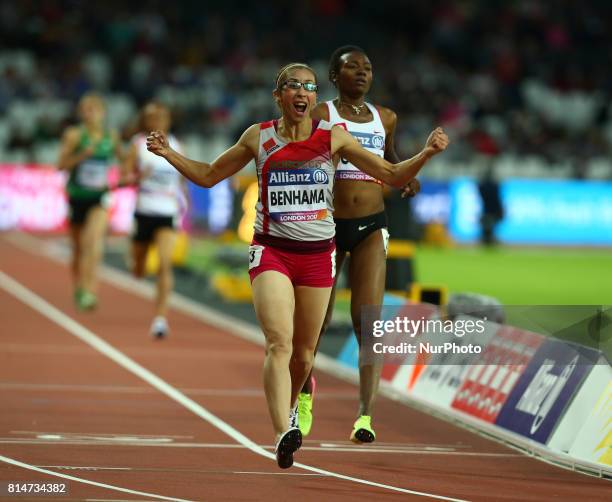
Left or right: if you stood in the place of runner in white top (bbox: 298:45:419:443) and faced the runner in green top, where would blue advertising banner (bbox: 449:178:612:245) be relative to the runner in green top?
right

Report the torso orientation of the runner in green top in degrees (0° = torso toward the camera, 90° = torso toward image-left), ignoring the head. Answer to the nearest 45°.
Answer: approximately 0°

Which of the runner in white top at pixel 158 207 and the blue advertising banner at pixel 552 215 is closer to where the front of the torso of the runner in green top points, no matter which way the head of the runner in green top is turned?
the runner in white top

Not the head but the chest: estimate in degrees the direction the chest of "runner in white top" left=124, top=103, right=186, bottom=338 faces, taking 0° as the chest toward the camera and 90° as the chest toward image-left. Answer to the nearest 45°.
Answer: approximately 0°

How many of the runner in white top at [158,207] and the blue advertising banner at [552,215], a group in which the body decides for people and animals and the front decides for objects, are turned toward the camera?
2
